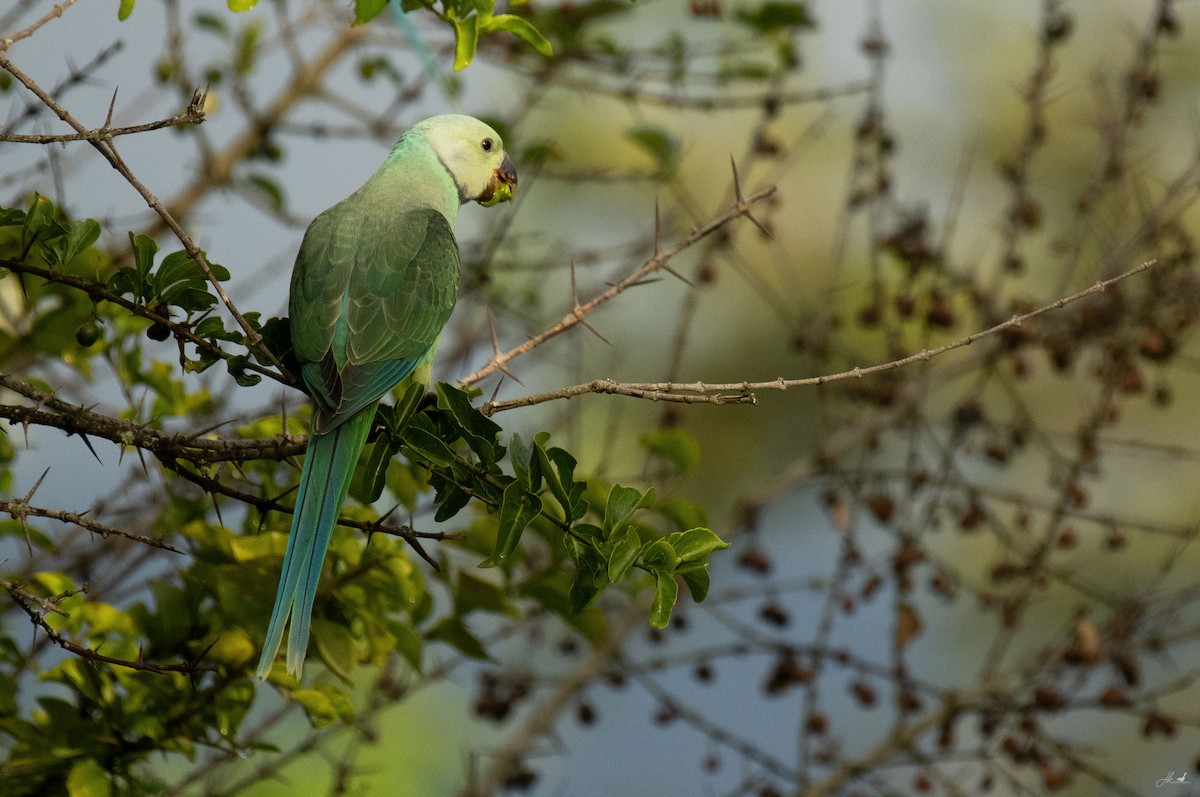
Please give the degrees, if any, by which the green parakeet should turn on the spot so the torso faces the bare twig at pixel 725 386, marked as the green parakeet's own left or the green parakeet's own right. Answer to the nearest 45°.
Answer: approximately 90° to the green parakeet's own right

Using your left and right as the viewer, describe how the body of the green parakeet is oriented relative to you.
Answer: facing away from the viewer and to the right of the viewer
